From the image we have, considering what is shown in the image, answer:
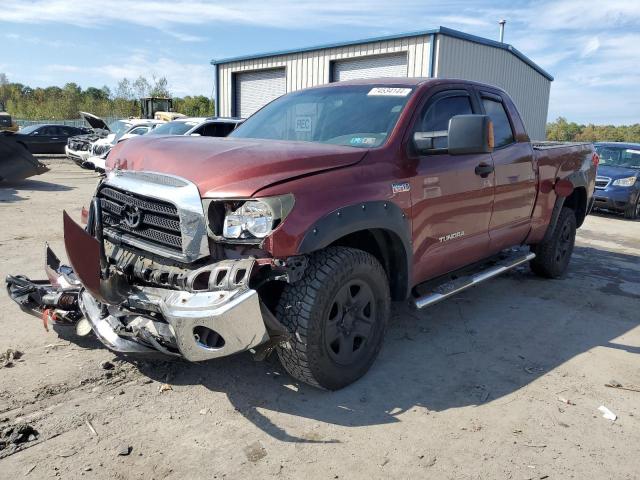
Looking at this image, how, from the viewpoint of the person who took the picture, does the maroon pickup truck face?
facing the viewer and to the left of the viewer

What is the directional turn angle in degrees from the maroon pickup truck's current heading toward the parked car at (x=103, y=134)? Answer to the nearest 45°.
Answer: approximately 90° to its right

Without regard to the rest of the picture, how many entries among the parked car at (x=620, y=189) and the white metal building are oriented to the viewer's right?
0

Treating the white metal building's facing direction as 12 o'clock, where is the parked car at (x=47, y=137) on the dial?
The parked car is roughly at 2 o'clock from the white metal building.

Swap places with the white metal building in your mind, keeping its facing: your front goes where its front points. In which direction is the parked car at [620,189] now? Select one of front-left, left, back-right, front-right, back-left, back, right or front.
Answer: left

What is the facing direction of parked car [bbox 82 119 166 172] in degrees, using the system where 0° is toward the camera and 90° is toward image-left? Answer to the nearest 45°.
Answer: approximately 45°

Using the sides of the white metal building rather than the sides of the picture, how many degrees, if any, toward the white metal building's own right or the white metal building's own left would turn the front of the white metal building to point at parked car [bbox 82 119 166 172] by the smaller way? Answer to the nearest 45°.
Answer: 0° — it already faces it

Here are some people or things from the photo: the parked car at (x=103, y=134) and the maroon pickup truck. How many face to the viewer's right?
0

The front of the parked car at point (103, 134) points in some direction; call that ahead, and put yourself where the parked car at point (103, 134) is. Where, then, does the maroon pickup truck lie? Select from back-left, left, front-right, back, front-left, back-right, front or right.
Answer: front-left

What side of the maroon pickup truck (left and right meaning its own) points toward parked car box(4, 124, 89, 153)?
right
